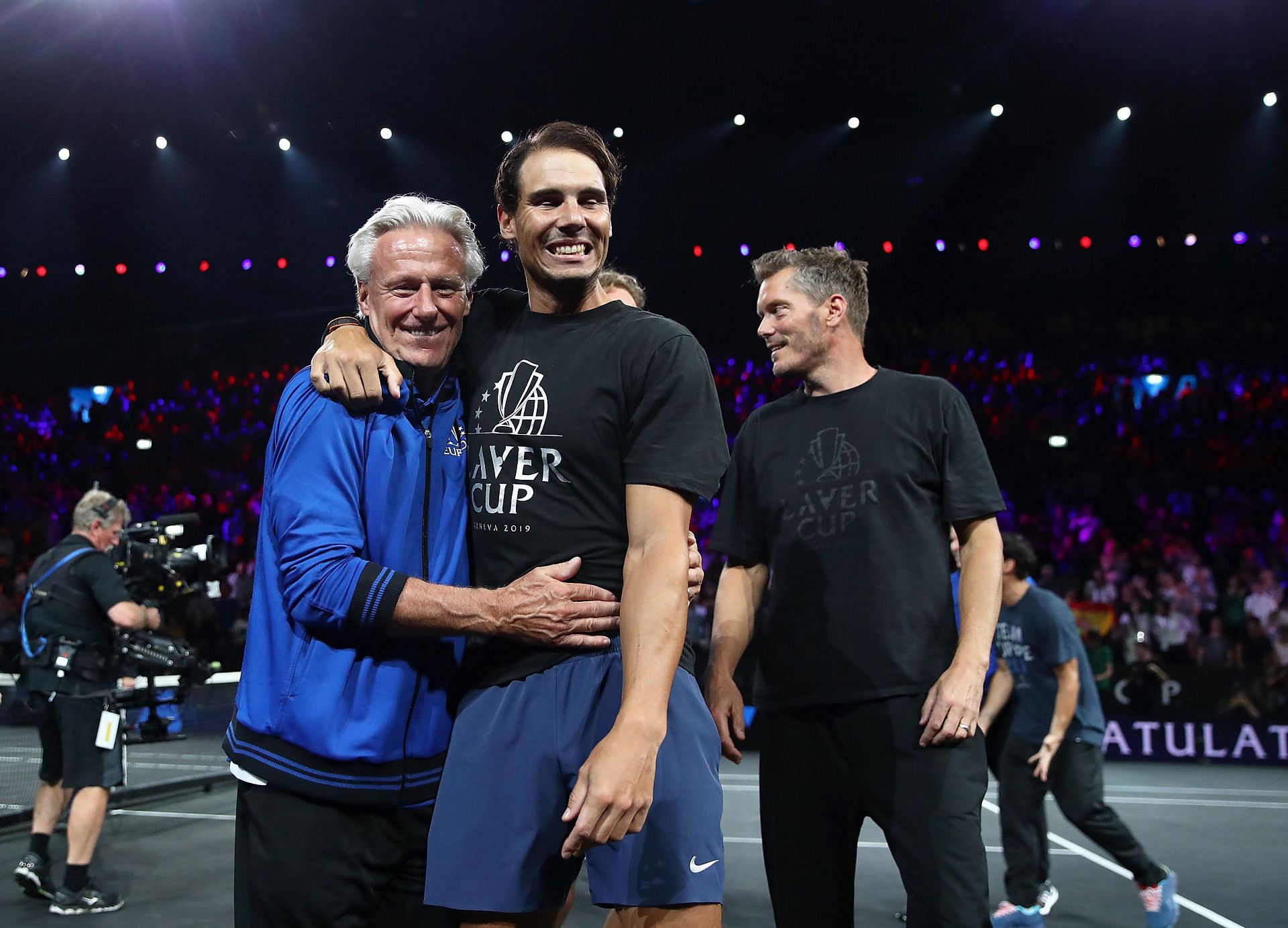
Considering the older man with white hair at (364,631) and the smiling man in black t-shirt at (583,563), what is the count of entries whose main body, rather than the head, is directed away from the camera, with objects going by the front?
0

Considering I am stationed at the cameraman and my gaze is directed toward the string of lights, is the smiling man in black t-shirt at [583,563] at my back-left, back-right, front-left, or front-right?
back-right

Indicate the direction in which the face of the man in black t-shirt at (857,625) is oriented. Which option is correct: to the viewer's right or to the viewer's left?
to the viewer's left

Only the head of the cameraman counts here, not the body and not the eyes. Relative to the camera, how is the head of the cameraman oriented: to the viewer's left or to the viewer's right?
to the viewer's right

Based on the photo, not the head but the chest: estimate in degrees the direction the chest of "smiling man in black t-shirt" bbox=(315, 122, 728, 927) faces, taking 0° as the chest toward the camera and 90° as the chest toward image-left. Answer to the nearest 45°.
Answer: approximately 45°
